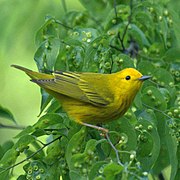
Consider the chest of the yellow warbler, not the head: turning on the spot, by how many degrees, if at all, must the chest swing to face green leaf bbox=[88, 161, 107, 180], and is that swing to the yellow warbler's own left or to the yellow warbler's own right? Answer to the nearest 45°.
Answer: approximately 90° to the yellow warbler's own right

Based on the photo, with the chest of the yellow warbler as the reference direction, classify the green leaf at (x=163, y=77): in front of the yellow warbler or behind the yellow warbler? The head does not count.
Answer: in front

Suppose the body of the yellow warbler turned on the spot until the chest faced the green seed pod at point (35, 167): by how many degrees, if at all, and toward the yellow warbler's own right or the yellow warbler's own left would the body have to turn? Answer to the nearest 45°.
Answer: approximately 135° to the yellow warbler's own right

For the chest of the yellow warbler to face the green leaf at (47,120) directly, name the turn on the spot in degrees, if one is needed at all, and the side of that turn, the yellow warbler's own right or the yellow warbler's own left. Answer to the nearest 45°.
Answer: approximately 135° to the yellow warbler's own right

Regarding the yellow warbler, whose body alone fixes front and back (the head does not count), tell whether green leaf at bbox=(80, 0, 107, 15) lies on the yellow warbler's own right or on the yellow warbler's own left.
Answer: on the yellow warbler's own left

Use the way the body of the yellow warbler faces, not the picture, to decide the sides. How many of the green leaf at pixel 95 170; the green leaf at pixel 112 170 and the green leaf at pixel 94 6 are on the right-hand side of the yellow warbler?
2

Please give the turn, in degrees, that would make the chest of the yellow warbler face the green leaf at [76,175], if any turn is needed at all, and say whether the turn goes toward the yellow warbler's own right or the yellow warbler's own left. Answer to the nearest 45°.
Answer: approximately 90° to the yellow warbler's own right

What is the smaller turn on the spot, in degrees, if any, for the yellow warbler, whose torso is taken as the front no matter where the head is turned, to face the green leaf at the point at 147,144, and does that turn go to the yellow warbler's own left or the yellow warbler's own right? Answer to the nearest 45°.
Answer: approximately 45° to the yellow warbler's own right

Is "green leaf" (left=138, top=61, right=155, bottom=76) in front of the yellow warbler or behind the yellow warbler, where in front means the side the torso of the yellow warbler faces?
in front

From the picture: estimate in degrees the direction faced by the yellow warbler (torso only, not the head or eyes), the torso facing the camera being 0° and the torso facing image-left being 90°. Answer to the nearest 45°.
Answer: approximately 270°

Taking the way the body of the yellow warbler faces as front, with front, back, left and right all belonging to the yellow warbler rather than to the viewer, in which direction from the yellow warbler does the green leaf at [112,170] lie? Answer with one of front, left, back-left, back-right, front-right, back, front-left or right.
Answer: right
